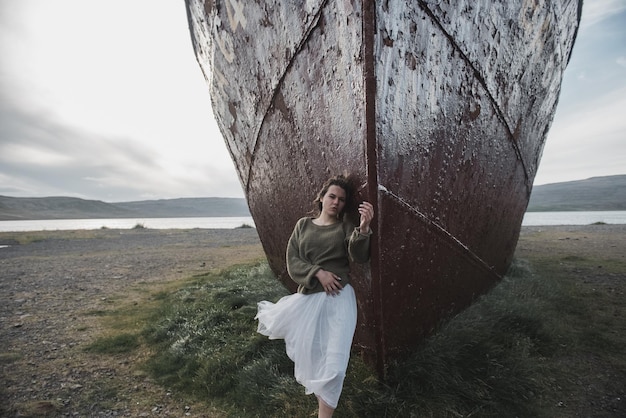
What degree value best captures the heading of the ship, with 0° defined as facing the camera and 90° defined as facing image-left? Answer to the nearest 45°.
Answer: approximately 0°
